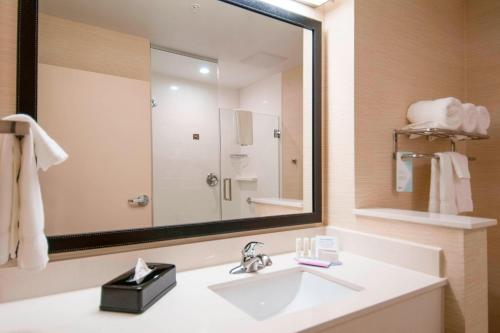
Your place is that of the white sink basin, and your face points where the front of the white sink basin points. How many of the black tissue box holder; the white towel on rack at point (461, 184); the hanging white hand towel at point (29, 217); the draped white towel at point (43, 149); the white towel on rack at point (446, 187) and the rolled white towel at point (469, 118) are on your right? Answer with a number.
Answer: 3

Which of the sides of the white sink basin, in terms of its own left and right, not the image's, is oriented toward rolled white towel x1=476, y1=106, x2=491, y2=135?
left

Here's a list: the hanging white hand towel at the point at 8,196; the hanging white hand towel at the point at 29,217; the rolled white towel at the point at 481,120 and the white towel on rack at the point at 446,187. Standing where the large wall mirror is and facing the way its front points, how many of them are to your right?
2

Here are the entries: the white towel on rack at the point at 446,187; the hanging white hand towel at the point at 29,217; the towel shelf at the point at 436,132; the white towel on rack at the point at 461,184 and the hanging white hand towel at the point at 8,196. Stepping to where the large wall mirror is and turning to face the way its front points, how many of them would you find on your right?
2

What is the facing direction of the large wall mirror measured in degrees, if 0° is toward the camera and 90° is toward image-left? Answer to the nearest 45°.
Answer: approximately 315°

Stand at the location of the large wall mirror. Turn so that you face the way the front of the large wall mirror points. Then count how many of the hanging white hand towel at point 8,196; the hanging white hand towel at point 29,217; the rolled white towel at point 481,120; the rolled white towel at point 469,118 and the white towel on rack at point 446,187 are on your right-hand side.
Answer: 2

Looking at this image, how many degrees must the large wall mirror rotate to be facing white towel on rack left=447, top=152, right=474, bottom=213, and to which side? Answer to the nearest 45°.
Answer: approximately 45° to its left

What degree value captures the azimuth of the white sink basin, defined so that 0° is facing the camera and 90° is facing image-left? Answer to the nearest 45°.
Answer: approximately 315°

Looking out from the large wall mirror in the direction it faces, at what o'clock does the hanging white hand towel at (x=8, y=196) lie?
The hanging white hand towel is roughly at 3 o'clock from the large wall mirror.

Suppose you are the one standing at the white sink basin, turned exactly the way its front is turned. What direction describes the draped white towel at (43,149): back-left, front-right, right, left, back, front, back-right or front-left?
right
